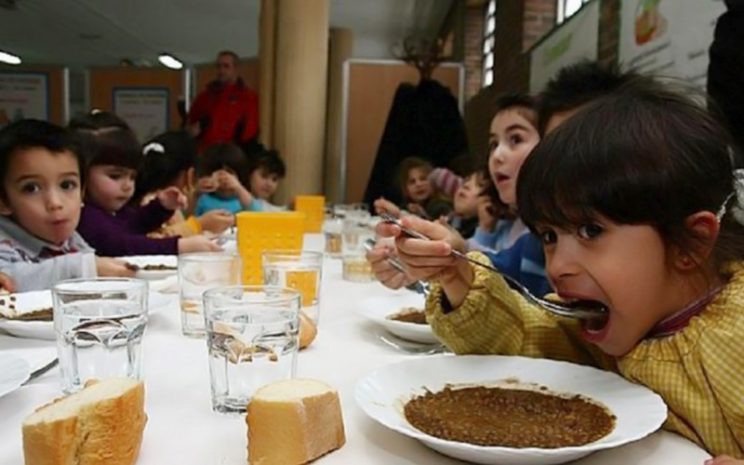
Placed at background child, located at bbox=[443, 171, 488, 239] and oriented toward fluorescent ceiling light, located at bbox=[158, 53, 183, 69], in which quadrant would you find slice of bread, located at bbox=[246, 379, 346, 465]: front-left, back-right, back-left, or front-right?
back-left

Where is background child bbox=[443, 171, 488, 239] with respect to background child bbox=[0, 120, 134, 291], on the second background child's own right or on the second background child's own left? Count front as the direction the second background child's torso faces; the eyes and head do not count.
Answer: on the second background child's own left

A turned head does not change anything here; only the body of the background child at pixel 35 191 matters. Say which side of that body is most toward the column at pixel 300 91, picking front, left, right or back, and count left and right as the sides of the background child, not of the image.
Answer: left

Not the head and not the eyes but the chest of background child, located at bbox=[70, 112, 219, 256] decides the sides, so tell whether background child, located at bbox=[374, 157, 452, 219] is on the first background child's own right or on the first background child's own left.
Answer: on the first background child's own left

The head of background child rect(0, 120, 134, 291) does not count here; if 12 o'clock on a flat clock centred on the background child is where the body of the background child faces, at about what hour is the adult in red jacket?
The adult in red jacket is roughly at 8 o'clock from the background child.

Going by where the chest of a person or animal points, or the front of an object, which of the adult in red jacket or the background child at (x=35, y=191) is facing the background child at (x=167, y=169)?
the adult in red jacket

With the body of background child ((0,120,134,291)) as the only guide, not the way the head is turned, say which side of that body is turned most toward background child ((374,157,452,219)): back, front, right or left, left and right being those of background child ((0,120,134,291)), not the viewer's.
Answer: left

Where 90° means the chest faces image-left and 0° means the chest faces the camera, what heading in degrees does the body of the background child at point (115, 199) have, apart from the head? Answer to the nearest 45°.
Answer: approximately 315°

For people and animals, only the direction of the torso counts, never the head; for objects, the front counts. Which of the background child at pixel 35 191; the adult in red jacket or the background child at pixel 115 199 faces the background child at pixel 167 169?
the adult in red jacket

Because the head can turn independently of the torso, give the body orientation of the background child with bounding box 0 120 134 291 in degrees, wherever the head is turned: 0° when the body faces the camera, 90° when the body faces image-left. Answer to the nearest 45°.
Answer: approximately 315°

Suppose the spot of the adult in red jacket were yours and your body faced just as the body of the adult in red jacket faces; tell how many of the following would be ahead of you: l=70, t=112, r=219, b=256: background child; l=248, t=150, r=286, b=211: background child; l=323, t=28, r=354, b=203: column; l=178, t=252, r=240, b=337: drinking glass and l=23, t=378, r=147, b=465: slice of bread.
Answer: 4
